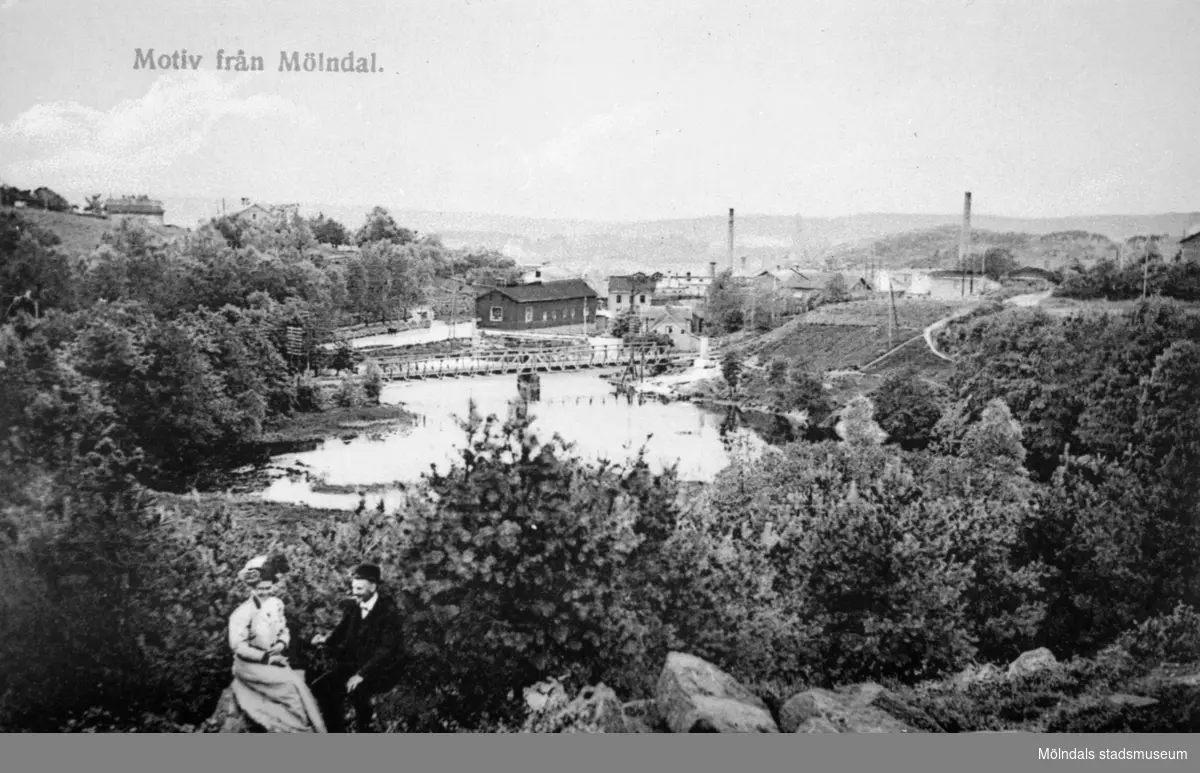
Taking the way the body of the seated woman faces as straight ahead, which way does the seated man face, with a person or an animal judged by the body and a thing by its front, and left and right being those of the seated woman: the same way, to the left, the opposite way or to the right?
to the right

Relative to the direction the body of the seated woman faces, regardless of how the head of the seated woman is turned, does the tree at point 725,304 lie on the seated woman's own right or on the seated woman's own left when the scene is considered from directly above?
on the seated woman's own left

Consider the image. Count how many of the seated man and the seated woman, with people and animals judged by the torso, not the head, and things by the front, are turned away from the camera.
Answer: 0

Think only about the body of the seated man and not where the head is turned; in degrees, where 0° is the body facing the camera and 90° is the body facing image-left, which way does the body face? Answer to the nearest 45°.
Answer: approximately 45°

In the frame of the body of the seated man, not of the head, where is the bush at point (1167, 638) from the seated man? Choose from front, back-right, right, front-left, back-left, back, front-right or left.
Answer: back-left

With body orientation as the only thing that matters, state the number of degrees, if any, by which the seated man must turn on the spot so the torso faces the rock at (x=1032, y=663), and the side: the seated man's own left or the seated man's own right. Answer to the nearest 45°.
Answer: approximately 135° to the seated man's own left

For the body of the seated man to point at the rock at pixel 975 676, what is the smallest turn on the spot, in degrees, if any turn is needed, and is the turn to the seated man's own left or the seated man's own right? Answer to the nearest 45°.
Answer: approximately 135° to the seated man's own left

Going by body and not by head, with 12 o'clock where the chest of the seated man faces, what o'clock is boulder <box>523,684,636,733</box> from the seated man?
The boulder is roughly at 8 o'clock from the seated man.
